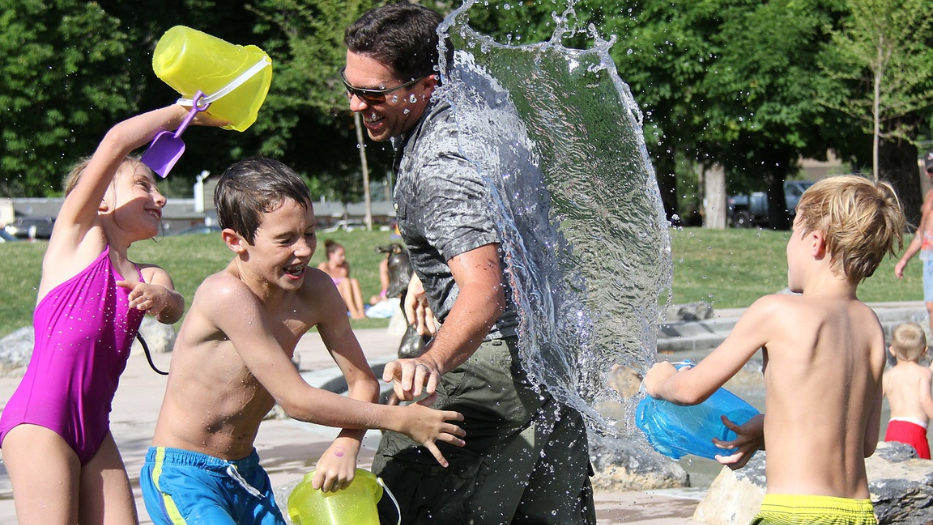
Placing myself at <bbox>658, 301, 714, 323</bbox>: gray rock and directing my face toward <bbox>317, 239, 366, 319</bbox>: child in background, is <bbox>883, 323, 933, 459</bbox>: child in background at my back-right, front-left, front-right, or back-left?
back-left

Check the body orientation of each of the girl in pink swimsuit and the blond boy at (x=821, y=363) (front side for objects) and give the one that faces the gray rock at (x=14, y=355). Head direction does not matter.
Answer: the blond boy

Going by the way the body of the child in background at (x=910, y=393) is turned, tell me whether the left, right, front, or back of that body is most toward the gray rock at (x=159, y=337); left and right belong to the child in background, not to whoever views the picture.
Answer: left

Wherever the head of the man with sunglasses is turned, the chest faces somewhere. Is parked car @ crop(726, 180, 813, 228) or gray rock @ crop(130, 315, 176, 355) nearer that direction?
the gray rock

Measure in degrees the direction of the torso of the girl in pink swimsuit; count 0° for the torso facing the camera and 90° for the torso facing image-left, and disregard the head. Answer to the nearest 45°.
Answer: approximately 315°

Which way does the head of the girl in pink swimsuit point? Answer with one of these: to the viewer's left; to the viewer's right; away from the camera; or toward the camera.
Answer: to the viewer's right

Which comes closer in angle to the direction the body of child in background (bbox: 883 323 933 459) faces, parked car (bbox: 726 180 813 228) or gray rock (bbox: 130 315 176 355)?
the parked car

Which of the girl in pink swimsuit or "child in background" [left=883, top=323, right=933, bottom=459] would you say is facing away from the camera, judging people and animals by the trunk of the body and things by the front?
the child in background

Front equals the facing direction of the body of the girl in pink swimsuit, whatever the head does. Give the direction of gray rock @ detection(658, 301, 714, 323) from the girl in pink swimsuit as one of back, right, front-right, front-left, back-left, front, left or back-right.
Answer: left

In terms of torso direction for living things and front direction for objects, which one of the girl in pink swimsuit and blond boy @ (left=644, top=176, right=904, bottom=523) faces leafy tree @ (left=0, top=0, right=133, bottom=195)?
the blond boy

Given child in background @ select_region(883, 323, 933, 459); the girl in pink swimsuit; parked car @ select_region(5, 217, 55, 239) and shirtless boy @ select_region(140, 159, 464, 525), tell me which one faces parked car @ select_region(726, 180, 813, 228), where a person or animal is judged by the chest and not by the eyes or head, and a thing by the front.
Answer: the child in background

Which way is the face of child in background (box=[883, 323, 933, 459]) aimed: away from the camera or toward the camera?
away from the camera

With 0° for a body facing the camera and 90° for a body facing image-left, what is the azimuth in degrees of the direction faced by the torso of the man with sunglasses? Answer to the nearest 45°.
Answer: approximately 90°

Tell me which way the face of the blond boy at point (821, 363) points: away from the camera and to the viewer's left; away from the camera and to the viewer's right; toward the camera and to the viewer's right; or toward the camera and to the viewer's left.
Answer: away from the camera and to the viewer's left

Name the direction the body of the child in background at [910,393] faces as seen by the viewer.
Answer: away from the camera
